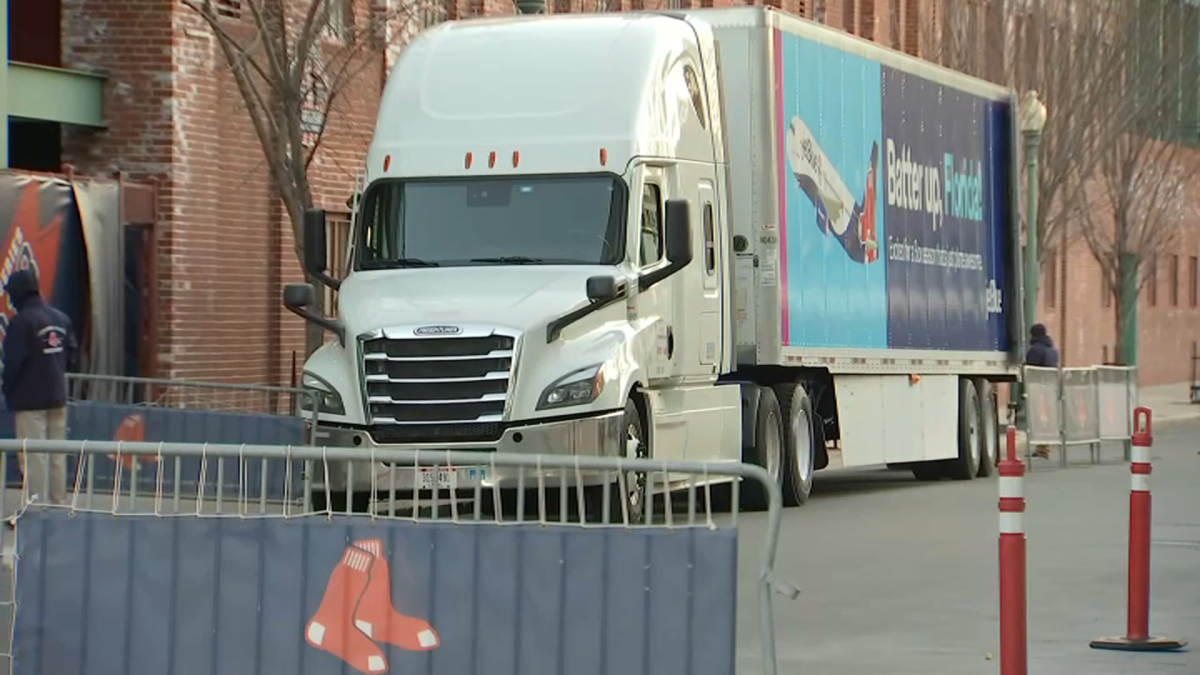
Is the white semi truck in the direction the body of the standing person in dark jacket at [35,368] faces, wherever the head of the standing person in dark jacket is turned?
no

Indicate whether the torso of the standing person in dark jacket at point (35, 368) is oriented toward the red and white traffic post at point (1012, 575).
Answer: no

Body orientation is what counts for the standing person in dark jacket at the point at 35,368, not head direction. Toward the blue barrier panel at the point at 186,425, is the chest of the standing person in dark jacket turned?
no
